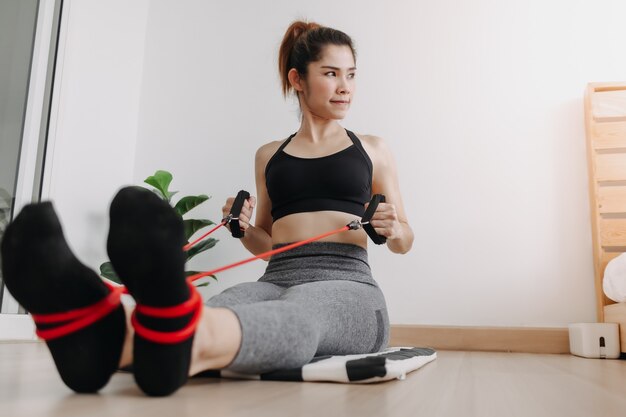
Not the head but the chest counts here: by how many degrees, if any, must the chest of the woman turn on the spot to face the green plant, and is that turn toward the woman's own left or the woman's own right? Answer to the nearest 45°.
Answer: approximately 135° to the woman's own right

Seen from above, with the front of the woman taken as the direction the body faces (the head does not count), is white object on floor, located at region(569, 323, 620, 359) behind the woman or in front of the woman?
behind

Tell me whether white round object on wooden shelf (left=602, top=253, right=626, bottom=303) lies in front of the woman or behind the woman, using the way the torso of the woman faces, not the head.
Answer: behind

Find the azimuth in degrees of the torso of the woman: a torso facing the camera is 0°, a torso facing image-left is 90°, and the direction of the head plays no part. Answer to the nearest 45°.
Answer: approximately 45°
